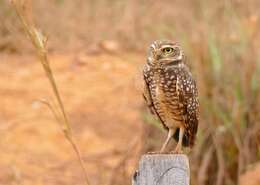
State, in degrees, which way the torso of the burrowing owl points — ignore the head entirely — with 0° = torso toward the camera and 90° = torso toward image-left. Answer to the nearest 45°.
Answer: approximately 45°
